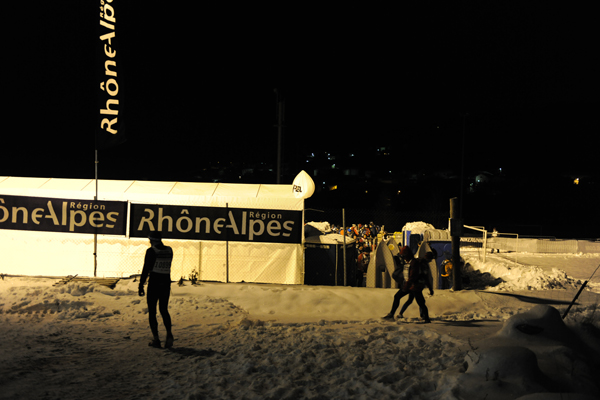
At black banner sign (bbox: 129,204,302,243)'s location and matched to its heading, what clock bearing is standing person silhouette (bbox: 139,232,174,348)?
The standing person silhouette is roughly at 12 o'clock from the black banner sign.

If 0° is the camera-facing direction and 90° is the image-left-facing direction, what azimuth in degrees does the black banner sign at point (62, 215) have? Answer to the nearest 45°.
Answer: approximately 0°

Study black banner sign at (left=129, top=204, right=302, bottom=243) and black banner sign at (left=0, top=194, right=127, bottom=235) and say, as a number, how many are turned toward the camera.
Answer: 2

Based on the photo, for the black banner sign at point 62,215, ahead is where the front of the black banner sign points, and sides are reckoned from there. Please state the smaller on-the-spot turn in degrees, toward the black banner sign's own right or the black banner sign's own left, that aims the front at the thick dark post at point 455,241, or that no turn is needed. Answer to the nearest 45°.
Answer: approximately 45° to the black banner sign's own left

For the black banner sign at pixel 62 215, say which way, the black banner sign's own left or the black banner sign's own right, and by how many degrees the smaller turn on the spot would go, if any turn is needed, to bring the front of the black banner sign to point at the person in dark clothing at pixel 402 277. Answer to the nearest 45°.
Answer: approximately 45° to the black banner sign's own left

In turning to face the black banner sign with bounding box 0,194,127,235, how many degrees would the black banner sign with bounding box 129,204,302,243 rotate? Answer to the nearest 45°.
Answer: approximately 90° to its right

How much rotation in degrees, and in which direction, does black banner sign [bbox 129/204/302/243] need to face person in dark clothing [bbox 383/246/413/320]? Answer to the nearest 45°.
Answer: approximately 45° to its left

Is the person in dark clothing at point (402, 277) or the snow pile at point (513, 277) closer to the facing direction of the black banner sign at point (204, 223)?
the person in dark clothing

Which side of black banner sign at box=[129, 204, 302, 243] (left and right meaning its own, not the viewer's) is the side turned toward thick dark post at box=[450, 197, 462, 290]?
left
